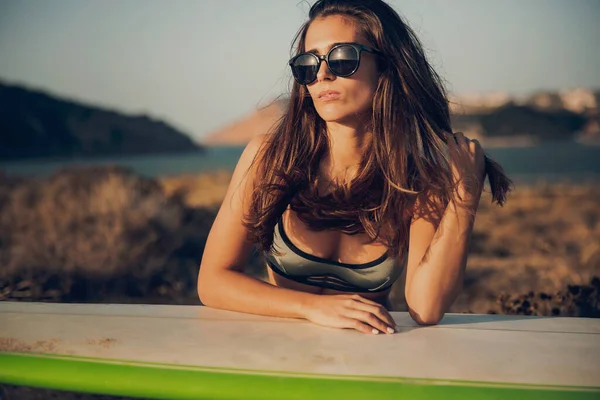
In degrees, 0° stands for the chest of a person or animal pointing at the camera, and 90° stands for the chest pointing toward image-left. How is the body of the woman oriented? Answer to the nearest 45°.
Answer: approximately 0°

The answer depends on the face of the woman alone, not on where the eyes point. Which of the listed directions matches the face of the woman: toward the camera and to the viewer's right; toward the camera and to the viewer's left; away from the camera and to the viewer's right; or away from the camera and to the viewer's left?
toward the camera and to the viewer's left

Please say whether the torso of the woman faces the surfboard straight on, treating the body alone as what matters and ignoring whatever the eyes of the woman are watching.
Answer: yes
